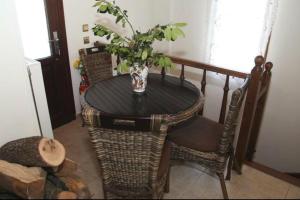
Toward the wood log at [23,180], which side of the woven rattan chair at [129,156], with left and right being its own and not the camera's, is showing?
left

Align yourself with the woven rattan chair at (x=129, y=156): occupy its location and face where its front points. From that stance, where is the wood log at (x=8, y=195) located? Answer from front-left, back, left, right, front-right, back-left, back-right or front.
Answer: left

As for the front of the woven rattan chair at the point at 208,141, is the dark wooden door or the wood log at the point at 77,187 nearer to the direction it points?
the dark wooden door

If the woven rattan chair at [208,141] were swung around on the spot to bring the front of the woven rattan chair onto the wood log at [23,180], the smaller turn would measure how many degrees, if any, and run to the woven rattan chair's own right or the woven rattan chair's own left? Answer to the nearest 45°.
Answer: approximately 90° to the woven rattan chair's own left

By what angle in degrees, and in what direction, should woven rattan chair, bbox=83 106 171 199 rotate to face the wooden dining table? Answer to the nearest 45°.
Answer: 0° — it already faces it

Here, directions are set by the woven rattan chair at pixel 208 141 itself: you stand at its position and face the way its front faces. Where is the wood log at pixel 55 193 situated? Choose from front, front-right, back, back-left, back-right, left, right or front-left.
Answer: left

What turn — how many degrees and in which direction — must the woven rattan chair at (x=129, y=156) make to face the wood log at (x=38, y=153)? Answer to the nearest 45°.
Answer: approximately 90° to its left

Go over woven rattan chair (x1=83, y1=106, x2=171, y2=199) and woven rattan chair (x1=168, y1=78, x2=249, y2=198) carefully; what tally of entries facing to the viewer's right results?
0

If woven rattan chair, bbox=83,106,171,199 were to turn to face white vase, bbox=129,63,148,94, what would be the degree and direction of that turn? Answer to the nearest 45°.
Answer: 0° — it already faces it

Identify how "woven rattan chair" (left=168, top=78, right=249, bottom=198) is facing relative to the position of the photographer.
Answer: facing away from the viewer and to the left of the viewer

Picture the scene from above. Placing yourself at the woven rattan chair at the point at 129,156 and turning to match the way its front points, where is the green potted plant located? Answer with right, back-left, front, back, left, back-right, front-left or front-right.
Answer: front

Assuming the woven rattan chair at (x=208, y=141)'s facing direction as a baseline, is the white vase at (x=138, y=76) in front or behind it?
in front

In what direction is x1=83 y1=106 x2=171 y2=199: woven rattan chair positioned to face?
away from the camera
